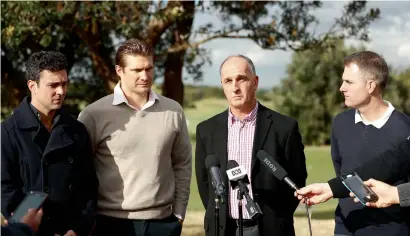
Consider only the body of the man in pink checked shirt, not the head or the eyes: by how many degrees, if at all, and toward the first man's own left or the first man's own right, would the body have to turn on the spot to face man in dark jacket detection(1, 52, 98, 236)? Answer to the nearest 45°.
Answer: approximately 45° to the first man's own right

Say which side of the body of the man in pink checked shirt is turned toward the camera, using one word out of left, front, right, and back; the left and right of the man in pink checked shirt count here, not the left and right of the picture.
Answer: front

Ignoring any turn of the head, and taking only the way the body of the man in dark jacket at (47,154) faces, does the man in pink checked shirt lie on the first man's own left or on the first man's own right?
on the first man's own left

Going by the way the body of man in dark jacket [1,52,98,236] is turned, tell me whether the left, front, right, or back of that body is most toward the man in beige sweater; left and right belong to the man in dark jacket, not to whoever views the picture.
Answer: left

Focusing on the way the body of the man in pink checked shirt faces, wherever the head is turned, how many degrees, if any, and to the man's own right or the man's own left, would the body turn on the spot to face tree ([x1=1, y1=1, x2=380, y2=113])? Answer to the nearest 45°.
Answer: approximately 180°

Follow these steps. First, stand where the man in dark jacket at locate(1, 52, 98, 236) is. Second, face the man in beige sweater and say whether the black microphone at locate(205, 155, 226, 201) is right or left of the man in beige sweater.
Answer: right

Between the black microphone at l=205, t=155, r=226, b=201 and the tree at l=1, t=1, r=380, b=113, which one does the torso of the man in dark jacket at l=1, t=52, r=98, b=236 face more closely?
the black microphone

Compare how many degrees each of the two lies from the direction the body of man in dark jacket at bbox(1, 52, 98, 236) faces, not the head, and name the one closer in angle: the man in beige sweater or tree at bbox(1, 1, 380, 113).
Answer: the man in beige sweater

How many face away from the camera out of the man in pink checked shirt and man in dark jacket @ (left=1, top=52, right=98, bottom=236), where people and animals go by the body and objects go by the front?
0

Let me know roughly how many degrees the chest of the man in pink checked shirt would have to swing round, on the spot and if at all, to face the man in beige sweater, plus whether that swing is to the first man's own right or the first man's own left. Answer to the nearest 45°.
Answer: approximately 90° to the first man's own right

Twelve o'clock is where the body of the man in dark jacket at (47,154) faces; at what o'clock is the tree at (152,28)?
The tree is roughly at 8 o'clock from the man in dark jacket.
